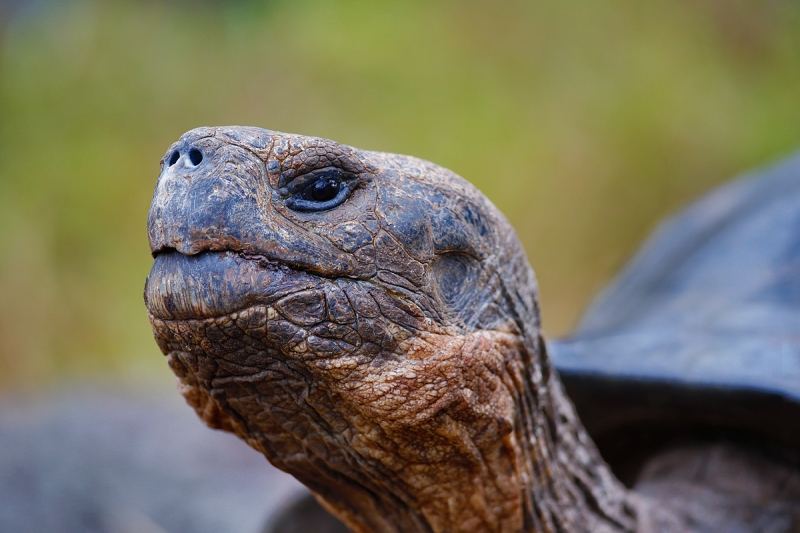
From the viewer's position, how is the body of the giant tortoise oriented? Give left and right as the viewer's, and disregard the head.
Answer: facing the viewer and to the left of the viewer

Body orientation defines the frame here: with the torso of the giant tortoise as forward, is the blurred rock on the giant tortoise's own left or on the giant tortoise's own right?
on the giant tortoise's own right
